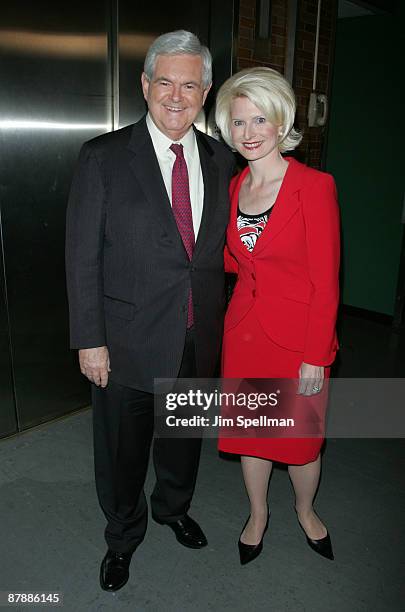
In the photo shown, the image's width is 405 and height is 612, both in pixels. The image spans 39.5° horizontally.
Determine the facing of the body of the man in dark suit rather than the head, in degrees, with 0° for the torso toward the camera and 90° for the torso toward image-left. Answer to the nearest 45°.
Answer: approximately 315°

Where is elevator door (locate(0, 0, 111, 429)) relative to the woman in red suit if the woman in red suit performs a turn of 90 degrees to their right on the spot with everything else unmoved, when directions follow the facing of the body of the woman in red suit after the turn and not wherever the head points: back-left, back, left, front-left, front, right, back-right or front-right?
front

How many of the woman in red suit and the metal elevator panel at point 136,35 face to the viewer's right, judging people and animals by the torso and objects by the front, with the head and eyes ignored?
0

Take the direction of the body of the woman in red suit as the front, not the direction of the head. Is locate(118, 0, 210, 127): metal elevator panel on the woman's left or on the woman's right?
on the woman's right

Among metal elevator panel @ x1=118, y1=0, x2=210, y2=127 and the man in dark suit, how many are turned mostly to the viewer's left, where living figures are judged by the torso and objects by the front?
0

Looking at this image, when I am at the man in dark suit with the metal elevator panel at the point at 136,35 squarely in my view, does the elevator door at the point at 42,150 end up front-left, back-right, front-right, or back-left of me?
front-left

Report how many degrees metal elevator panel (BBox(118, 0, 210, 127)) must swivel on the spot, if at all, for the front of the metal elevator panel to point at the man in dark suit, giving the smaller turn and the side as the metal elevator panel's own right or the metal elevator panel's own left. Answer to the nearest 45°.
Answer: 0° — it already faces them

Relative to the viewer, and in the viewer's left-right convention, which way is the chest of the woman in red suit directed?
facing the viewer and to the left of the viewer

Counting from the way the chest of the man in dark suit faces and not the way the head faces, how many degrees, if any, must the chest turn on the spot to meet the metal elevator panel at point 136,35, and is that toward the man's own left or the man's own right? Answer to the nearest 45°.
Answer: approximately 135° to the man's own left

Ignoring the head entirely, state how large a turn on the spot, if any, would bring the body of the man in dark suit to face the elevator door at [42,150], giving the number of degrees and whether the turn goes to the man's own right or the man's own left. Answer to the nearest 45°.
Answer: approximately 180°

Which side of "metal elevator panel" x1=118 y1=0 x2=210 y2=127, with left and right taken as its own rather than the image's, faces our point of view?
front
